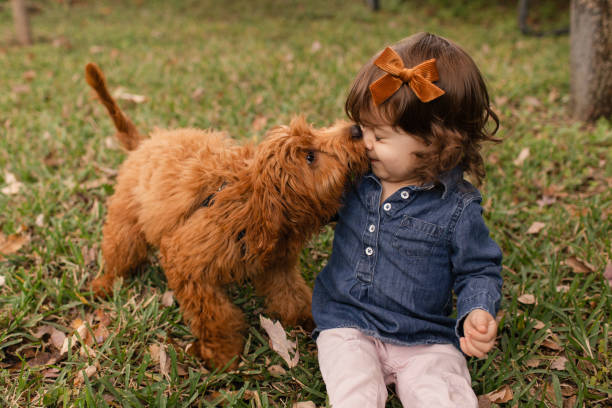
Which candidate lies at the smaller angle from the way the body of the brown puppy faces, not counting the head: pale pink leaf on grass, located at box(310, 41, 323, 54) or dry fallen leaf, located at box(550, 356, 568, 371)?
the dry fallen leaf

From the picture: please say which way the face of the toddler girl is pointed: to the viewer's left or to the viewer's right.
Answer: to the viewer's left

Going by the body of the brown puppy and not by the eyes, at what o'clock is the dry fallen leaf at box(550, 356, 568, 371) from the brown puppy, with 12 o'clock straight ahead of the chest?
The dry fallen leaf is roughly at 11 o'clock from the brown puppy.

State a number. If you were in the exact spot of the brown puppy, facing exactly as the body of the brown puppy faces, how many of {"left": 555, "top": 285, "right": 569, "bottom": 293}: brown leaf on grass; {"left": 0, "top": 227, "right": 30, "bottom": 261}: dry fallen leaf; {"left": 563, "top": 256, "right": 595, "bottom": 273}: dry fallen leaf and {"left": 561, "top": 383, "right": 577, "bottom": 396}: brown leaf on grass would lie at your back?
1

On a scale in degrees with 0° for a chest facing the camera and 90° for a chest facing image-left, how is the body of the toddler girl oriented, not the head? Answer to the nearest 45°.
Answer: approximately 45°

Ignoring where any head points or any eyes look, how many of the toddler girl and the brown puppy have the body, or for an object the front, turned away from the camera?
0

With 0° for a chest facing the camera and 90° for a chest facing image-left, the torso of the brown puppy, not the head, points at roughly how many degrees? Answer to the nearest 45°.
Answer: approximately 315°

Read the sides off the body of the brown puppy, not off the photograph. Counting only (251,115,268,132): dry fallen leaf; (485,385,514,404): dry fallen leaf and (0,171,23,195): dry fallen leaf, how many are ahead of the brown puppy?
1

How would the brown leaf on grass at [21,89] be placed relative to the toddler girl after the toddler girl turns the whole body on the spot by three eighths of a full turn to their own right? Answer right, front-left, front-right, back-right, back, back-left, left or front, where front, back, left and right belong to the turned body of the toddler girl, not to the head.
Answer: front-left

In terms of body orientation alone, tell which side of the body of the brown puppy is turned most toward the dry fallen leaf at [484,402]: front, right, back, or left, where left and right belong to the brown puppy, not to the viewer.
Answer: front

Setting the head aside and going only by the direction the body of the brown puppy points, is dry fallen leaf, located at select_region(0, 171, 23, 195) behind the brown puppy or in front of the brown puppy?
behind

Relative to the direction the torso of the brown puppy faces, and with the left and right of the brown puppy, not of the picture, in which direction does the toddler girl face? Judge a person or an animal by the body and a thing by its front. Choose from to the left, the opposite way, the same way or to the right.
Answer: to the right

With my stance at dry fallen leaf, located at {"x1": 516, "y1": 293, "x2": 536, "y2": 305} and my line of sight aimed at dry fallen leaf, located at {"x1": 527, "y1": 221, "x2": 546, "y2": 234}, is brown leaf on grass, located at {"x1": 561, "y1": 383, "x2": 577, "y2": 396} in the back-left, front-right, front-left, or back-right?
back-right

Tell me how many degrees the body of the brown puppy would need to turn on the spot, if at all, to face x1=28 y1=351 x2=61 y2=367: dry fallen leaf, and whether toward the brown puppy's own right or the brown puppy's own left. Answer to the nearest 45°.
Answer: approximately 135° to the brown puppy's own right
